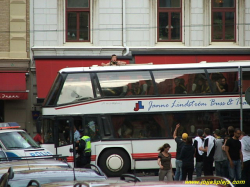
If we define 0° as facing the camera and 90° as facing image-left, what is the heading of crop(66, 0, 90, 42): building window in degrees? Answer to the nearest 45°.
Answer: approximately 0°

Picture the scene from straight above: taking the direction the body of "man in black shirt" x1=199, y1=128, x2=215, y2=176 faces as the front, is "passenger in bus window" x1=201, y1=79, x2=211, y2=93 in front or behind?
in front

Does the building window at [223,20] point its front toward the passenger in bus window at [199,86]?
yes

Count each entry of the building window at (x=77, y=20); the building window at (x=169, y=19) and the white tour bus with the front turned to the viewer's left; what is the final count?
1

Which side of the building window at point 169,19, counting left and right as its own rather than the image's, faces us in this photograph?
front

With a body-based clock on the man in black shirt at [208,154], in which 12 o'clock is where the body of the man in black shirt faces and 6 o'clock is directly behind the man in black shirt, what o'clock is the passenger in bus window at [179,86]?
The passenger in bus window is roughly at 1 o'clock from the man in black shirt.

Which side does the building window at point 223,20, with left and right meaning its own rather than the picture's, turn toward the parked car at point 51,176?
front

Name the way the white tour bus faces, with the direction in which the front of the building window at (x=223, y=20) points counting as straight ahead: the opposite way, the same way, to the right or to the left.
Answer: to the right

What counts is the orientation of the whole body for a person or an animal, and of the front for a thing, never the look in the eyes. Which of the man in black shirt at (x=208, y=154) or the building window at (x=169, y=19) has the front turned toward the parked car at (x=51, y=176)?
the building window

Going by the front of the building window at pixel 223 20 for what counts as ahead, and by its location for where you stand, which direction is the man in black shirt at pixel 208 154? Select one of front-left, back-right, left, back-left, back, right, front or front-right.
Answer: front

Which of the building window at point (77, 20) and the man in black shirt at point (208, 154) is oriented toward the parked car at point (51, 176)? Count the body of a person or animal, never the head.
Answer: the building window

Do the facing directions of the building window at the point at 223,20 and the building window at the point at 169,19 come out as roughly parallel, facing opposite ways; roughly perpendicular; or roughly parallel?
roughly parallel

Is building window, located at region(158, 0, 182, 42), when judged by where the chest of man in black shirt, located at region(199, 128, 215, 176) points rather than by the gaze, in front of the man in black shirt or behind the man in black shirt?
in front

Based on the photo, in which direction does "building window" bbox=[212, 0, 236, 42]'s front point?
toward the camera

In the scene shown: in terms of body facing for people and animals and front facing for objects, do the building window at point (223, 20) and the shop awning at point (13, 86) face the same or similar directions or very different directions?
same or similar directions

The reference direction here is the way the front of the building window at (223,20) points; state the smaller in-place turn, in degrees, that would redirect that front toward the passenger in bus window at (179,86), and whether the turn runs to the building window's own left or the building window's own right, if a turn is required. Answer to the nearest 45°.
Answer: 0° — it already faces them

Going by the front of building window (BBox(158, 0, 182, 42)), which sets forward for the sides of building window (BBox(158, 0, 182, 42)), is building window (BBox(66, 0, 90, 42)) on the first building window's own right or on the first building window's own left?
on the first building window's own right

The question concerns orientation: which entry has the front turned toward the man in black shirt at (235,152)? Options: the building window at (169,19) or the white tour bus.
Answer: the building window

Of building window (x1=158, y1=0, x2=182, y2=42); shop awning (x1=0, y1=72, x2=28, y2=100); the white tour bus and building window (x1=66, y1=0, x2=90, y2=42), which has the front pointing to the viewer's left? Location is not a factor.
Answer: the white tour bus
